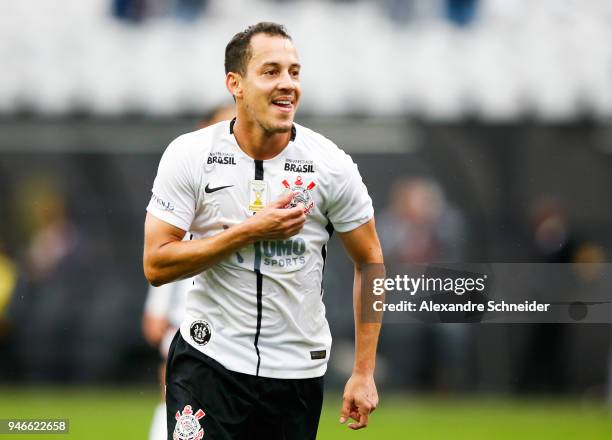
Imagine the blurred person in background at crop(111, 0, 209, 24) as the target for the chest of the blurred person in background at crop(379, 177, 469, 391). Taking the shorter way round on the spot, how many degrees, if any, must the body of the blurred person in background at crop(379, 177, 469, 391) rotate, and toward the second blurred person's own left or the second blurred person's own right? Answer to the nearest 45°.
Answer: approximately 135° to the second blurred person's own right

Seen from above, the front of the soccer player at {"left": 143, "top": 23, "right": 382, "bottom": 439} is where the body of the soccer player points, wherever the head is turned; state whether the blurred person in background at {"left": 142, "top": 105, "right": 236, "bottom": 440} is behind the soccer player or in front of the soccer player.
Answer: behind

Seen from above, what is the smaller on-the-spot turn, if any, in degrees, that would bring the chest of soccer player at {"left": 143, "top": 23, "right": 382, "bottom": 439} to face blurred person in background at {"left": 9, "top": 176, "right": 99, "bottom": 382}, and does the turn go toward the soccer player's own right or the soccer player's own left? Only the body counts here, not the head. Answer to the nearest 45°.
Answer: approximately 180°

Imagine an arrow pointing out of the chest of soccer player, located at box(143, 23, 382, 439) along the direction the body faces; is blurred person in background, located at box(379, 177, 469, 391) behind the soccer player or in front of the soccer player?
behind

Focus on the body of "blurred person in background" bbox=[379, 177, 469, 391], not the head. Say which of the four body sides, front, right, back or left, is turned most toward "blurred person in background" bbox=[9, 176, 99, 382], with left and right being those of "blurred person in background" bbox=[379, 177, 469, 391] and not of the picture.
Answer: right

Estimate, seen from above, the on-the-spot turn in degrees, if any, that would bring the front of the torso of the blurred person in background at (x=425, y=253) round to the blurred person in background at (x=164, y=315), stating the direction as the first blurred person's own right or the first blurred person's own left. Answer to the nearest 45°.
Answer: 0° — they already face them

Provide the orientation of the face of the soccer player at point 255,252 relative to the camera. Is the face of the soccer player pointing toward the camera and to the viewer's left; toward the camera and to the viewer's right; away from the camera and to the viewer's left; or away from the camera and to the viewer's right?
toward the camera and to the viewer's right

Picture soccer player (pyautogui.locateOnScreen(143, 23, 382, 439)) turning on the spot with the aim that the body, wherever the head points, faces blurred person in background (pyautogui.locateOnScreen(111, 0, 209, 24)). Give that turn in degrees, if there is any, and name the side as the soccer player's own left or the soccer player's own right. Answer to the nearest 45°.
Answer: approximately 180°

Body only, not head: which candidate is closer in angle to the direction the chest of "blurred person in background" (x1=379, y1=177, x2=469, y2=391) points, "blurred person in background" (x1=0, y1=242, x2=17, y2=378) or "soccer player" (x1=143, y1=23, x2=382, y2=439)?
the soccer player

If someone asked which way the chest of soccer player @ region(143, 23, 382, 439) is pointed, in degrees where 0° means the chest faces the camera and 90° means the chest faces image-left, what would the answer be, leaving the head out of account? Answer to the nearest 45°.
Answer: approximately 0°

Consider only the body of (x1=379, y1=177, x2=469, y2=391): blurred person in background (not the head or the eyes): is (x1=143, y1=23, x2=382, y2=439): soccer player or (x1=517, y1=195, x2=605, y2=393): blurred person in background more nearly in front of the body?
the soccer player

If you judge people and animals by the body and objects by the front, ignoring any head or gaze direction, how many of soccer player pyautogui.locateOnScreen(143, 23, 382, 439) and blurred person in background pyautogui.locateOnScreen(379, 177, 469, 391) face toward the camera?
2
